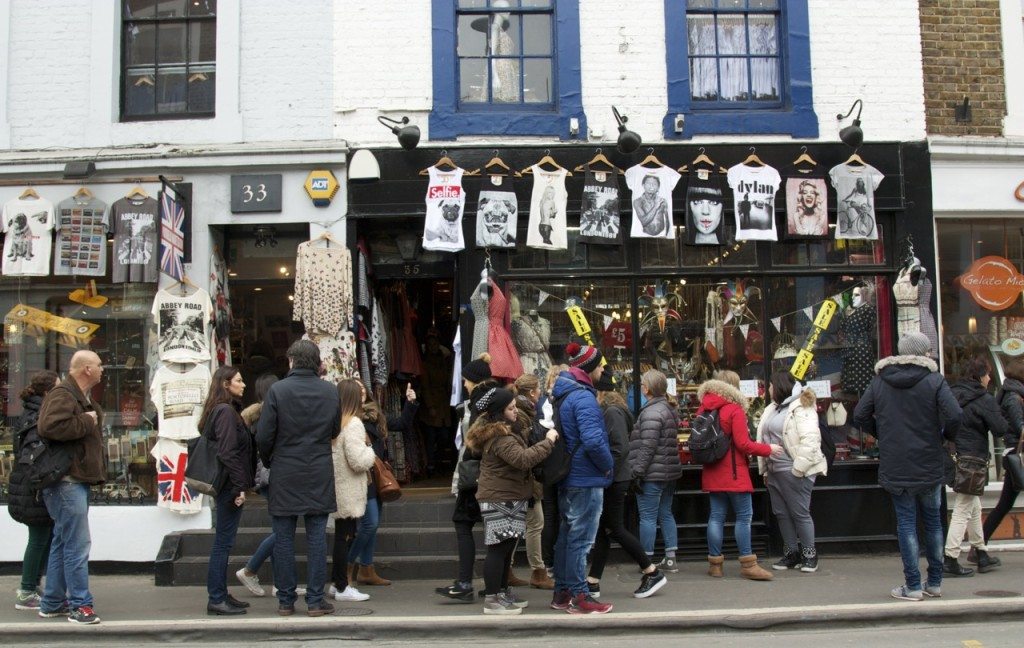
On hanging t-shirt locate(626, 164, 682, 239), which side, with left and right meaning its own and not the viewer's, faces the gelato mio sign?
left

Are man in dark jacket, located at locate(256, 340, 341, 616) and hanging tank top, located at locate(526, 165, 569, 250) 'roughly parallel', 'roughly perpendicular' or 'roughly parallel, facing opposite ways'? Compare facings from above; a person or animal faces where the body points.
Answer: roughly parallel, facing opposite ways

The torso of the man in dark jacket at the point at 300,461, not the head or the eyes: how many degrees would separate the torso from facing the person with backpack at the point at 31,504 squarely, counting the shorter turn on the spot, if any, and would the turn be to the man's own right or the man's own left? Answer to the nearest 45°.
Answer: approximately 90° to the man's own left

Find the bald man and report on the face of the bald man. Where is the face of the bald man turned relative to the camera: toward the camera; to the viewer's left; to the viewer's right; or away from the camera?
to the viewer's right

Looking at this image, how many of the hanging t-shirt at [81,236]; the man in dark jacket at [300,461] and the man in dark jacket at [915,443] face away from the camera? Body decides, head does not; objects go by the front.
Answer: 2

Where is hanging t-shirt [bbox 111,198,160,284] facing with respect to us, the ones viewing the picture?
facing the viewer

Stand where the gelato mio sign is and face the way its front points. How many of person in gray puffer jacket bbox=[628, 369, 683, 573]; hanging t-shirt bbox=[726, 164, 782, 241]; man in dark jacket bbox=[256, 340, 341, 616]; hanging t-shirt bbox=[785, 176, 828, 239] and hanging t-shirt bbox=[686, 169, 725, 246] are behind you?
0

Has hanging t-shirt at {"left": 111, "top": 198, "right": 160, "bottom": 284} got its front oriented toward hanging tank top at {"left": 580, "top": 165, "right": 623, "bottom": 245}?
no

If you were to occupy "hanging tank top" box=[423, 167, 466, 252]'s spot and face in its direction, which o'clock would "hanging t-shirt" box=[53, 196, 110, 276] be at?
"hanging t-shirt" box=[53, 196, 110, 276] is roughly at 3 o'clock from "hanging tank top" box=[423, 167, 466, 252].

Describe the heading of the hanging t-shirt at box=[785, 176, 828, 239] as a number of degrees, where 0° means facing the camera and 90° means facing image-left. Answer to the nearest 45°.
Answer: approximately 0°

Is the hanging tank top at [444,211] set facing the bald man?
no

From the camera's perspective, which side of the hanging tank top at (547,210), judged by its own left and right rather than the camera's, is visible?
front

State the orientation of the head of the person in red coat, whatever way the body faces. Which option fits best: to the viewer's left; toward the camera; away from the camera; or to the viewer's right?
away from the camera

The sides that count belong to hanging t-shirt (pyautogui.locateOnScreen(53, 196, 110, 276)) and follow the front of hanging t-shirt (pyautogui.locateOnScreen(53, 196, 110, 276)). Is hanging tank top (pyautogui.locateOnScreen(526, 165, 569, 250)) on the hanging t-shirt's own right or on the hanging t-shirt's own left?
on the hanging t-shirt's own left

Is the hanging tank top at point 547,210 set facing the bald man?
no

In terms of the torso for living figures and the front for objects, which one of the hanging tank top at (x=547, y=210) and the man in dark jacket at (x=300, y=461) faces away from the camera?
the man in dark jacket

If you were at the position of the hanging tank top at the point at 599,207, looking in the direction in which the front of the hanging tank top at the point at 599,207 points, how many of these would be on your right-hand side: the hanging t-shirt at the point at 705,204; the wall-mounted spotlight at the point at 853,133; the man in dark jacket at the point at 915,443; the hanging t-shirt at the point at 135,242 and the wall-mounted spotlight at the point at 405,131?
2

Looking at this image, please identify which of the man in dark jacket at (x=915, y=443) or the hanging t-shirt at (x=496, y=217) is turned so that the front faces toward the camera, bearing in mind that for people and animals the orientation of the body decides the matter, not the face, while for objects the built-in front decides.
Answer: the hanging t-shirt

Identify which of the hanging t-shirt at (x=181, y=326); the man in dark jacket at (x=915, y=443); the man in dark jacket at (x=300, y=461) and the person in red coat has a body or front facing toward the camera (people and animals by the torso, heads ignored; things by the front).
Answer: the hanging t-shirt
